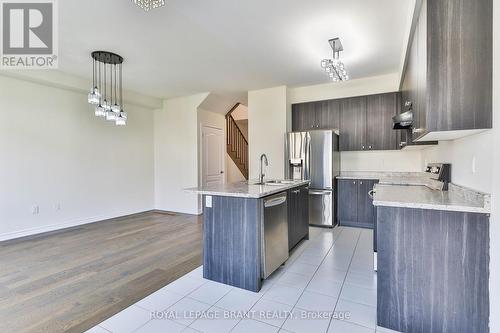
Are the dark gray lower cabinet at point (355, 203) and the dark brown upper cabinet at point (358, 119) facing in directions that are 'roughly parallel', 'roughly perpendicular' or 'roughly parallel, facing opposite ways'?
roughly parallel

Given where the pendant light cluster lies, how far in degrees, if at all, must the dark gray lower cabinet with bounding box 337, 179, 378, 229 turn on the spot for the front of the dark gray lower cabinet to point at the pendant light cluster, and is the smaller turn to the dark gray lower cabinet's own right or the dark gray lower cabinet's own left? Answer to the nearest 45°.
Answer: approximately 45° to the dark gray lower cabinet's own right

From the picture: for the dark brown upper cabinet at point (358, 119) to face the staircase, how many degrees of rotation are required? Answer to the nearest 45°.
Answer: approximately 135° to its right

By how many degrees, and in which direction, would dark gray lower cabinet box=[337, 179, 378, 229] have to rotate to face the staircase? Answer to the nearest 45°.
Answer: approximately 135° to its right

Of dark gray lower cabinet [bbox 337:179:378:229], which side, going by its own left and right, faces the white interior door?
right

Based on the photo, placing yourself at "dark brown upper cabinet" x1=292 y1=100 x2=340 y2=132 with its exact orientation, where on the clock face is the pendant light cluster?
The pendant light cluster is roughly at 2 o'clock from the dark brown upper cabinet.

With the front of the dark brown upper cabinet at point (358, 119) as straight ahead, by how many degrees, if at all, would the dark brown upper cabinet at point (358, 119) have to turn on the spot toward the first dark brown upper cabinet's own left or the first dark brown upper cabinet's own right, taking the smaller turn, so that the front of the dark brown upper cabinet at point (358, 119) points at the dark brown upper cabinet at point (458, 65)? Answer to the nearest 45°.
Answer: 0° — it already faces it

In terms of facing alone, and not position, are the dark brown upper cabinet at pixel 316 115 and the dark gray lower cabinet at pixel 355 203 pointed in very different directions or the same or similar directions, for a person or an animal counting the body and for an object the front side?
same or similar directions

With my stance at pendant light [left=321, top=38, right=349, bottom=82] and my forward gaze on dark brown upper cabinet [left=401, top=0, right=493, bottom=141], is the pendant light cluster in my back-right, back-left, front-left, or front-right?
back-right

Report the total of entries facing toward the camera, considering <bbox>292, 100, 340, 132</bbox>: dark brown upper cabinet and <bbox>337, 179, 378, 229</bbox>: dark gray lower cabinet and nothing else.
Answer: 2

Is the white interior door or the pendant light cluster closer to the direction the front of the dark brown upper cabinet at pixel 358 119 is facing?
the pendant light cluster

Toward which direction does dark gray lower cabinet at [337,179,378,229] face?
toward the camera

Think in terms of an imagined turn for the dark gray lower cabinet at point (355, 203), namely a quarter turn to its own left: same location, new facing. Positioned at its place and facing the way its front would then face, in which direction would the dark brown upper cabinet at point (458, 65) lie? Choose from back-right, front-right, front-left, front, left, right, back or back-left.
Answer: right

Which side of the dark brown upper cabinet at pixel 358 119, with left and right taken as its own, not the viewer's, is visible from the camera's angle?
front

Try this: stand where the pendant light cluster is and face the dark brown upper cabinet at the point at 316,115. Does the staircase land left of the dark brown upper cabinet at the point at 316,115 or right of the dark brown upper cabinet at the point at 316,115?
left
